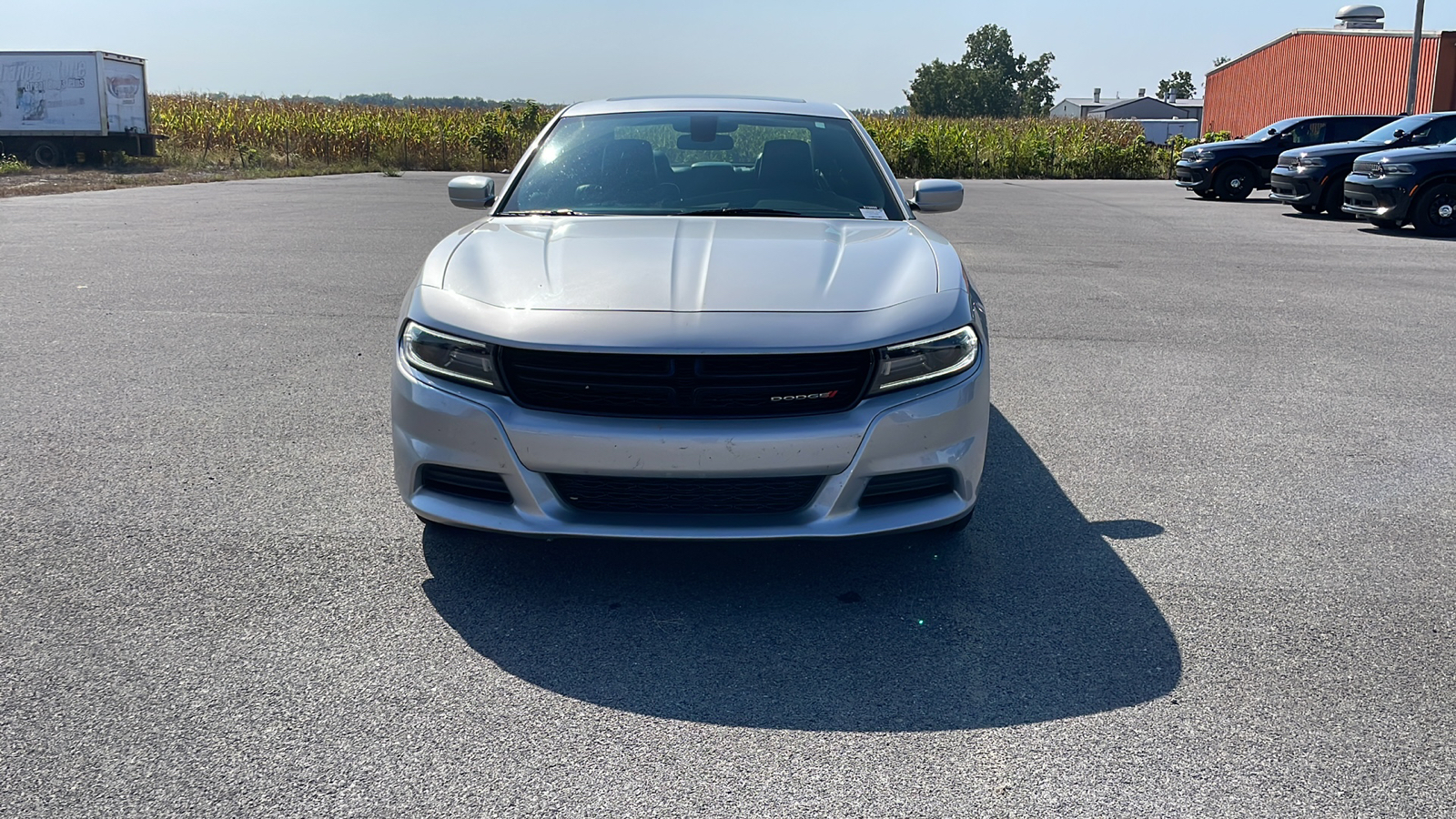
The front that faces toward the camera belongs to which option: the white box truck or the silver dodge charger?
the silver dodge charger

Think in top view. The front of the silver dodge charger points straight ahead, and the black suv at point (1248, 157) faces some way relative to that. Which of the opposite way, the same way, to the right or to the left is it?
to the right

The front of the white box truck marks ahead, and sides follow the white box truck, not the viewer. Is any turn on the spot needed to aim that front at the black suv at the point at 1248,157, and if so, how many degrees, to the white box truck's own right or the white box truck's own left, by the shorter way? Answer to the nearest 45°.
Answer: approximately 180°

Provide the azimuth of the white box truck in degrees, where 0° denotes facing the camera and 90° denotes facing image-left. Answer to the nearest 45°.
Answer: approximately 135°

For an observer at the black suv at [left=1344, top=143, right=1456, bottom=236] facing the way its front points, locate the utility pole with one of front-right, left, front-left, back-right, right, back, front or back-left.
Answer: back-right

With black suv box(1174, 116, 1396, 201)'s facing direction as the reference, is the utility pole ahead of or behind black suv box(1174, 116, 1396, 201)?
behind

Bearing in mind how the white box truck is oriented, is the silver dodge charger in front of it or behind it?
behind

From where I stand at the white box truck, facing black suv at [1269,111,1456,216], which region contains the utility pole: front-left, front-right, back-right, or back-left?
front-left

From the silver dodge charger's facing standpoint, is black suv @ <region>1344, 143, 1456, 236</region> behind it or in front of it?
behind

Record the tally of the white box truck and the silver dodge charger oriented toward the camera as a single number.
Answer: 1

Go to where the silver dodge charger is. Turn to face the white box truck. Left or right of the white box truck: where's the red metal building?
right

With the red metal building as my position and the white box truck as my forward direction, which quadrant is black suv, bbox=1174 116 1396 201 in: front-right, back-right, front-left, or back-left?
front-left

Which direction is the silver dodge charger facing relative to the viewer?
toward the camera

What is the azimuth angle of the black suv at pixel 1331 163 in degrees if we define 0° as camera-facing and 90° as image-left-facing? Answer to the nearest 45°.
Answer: approximately 45°

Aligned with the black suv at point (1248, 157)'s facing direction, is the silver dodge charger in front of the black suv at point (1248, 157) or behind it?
in front

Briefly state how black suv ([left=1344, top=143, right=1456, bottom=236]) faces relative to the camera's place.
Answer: facing the viewer and to the left of the viewer

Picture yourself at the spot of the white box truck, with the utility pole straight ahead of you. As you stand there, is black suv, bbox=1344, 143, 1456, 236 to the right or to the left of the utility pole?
right

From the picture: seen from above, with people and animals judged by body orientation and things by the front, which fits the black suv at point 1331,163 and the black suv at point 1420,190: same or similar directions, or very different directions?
same or similar directions
